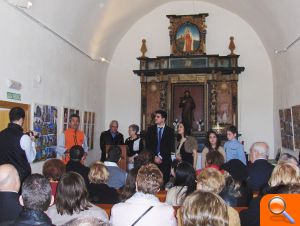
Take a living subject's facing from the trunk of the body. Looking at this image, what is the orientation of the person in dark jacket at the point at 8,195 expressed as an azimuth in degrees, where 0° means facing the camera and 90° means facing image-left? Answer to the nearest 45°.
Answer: approximately 180°

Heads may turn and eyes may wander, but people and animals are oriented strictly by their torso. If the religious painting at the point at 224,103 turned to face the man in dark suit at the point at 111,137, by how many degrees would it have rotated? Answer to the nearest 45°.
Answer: approximately 45° to its right

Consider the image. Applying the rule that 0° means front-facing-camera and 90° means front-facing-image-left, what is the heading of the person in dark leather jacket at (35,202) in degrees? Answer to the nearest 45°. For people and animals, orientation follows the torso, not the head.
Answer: approximately 180°

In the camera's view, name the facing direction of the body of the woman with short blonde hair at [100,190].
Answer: away from the camera

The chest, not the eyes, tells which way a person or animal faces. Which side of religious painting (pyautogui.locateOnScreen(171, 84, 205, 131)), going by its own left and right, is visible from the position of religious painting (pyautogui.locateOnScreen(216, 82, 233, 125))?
left

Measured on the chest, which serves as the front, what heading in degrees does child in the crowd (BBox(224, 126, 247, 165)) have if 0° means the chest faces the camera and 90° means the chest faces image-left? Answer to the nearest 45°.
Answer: approximately 45°

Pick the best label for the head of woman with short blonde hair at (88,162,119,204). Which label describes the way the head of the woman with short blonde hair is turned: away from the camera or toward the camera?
away from the camera

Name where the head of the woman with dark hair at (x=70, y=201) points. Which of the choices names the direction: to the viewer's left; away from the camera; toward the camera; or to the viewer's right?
away from the camera

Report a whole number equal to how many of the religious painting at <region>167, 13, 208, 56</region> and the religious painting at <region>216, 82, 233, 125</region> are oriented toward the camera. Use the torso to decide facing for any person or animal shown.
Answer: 2

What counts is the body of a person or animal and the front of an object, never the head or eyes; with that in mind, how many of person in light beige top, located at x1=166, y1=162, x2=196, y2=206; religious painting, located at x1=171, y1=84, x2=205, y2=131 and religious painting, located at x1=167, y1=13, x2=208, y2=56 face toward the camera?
2

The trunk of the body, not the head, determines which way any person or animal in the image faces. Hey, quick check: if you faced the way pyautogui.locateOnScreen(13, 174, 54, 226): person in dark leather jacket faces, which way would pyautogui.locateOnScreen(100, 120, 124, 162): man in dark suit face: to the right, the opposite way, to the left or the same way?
the opposite way

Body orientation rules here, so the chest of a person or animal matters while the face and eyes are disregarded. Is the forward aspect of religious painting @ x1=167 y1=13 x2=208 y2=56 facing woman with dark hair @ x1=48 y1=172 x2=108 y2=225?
yes

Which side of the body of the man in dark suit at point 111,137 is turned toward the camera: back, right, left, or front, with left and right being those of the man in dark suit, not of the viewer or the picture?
front

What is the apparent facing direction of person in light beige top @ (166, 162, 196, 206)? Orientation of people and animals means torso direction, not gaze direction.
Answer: away from the camera

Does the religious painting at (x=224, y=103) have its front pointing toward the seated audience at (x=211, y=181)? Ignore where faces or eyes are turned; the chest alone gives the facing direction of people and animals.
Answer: yes
